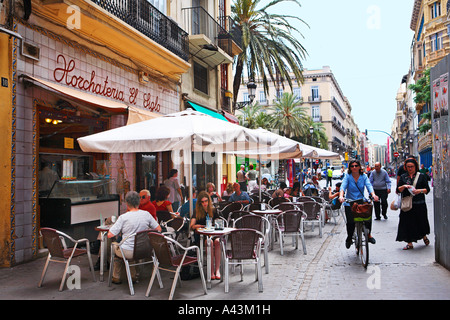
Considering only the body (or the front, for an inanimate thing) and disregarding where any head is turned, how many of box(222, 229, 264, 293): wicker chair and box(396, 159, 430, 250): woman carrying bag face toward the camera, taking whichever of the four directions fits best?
1

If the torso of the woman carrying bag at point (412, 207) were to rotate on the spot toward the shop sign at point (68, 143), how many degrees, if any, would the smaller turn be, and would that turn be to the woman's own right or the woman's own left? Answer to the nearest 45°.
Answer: approximately 90° to the woman's own right

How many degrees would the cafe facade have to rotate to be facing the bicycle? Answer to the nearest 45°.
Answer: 0° — it already faces it

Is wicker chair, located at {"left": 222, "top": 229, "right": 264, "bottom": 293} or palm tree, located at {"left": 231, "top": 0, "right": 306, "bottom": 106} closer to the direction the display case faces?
the wicker chair

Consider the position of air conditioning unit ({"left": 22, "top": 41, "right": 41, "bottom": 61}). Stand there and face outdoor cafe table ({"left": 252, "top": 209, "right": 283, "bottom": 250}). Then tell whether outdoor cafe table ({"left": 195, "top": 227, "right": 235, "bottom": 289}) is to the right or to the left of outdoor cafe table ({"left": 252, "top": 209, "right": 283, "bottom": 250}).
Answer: right

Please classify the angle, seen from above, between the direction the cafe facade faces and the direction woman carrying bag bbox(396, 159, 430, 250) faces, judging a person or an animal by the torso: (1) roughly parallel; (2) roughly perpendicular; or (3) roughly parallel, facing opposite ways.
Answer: roughly perpendicular

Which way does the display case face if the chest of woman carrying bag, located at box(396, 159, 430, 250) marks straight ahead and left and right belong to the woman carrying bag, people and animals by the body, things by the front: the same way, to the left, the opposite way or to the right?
to the left
